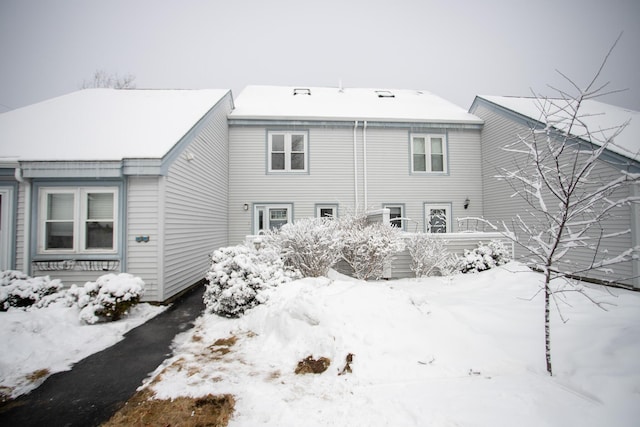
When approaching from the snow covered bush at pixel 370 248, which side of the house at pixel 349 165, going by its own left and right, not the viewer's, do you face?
front

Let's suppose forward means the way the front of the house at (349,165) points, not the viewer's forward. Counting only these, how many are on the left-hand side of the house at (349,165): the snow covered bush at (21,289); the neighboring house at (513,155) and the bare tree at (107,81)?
1

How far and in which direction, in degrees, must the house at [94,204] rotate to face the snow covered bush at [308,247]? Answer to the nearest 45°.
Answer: approximately 45° to its left

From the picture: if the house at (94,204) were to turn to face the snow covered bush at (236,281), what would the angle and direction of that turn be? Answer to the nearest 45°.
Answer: approximately 45° to its left

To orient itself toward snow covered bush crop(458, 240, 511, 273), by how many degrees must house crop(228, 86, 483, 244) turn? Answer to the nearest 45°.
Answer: approximately 45° to its left

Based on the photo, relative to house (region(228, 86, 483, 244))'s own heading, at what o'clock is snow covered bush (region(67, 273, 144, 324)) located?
The snow covered bush is roughly at 1 o'clock from the house.

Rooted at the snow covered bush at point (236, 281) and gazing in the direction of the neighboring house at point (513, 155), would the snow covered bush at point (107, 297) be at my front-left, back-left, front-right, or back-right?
back-left

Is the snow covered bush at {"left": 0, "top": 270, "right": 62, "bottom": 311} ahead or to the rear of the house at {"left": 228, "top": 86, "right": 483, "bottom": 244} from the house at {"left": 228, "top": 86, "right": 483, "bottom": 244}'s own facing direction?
ahead

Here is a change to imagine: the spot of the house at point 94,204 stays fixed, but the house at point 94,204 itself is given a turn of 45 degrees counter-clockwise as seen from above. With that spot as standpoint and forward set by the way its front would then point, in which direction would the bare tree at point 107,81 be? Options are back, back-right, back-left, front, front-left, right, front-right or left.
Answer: back-left

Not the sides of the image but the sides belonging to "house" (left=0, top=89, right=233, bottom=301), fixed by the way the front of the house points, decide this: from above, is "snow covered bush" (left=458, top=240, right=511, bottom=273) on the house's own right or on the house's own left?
on the house's own left

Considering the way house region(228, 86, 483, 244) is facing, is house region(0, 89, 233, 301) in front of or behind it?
in front

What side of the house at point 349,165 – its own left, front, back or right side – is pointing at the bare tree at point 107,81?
right

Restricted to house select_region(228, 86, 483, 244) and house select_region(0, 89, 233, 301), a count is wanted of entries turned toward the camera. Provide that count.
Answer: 2

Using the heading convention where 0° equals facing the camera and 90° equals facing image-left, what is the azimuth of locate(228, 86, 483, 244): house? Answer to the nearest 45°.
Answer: approximately 0°

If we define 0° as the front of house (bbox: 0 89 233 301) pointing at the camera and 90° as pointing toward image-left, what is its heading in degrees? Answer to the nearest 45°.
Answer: approximately 0°
